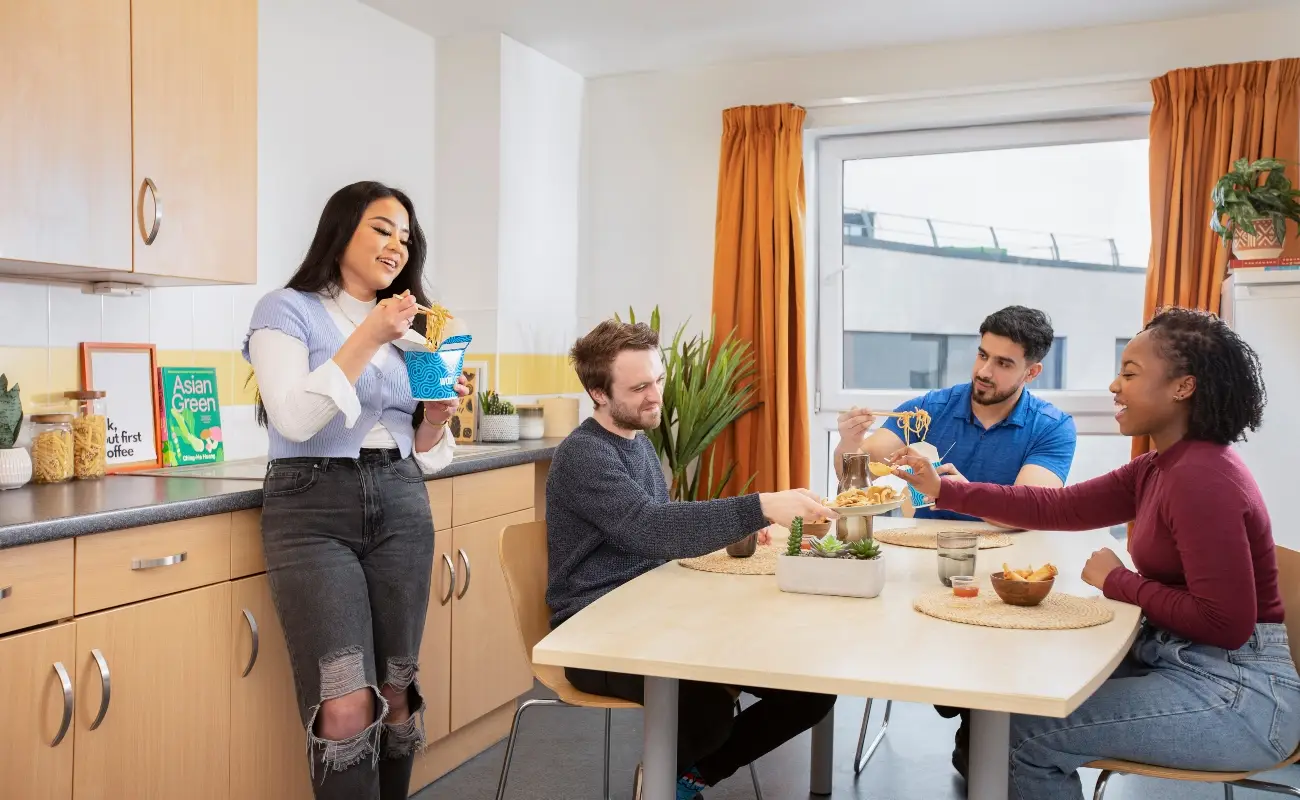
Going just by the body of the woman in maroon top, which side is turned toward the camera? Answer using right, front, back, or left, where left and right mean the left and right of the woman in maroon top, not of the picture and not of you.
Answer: left

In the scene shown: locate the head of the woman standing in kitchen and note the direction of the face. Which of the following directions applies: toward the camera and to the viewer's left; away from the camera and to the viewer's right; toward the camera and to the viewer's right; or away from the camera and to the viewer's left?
toward the camera and to the viewer's right

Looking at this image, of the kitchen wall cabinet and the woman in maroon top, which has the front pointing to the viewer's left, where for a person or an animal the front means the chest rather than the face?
the woman in maroon top

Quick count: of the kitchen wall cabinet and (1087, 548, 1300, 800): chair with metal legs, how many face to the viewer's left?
1

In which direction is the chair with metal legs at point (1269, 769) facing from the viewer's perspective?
to the viewer's left

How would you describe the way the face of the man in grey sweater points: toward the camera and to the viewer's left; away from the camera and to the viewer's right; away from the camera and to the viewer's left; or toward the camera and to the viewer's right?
toward the camera and to the viewer's right

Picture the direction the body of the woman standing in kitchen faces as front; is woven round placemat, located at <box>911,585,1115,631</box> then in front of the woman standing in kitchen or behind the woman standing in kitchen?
in front

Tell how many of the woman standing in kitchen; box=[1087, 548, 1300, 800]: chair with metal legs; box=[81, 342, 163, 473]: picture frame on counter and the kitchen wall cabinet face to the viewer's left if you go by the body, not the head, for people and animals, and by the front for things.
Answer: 1

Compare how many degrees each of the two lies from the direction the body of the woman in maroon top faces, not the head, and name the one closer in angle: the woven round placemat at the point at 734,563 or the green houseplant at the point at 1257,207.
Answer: the woven round placemat

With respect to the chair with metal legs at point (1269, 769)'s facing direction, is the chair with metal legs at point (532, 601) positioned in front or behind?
in front

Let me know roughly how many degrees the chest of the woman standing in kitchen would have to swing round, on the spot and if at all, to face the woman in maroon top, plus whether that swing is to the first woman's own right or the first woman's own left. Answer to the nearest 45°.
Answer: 0° — they already face them

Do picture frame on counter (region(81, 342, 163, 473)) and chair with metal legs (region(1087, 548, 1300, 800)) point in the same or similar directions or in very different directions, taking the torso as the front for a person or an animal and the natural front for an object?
very different directions

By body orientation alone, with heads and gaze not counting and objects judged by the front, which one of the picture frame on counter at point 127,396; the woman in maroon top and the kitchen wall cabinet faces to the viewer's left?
the woman in maroon top

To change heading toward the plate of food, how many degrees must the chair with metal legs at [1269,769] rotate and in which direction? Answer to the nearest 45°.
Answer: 0° — it already faces it

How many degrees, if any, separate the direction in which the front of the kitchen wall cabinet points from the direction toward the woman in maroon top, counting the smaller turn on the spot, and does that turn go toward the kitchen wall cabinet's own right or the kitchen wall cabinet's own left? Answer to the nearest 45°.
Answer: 0° — it already faces them
